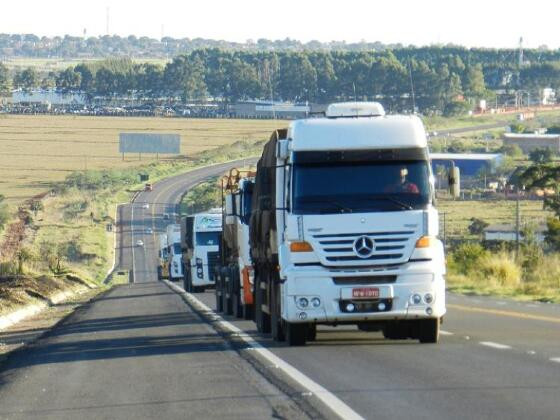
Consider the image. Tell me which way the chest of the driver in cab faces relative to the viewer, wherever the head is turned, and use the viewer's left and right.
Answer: facing the viewer

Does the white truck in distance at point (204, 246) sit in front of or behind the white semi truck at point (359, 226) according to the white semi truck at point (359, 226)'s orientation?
behind

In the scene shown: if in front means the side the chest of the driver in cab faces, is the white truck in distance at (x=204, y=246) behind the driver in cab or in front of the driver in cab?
behind
